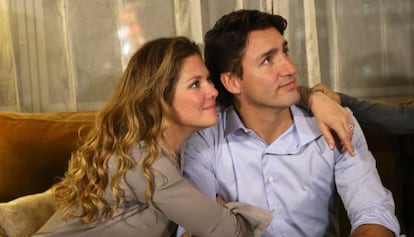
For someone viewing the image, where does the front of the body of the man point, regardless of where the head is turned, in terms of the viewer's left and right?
facing the viewer

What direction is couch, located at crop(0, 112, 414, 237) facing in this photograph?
toward the camera

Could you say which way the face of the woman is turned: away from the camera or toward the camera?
toward the camera

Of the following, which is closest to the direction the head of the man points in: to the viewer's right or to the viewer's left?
to the viewer's right
